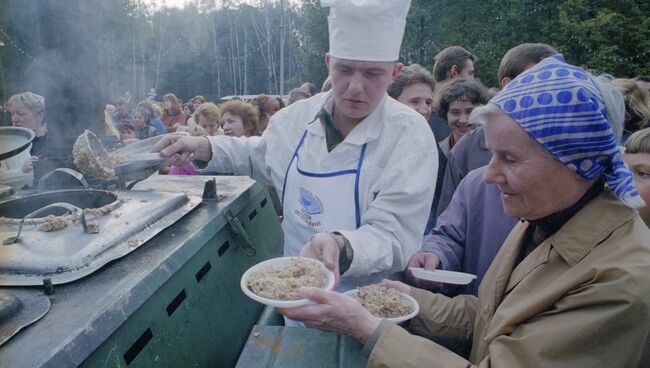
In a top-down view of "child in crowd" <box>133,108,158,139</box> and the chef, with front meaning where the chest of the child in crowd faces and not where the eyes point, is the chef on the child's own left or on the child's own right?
on the child's own left

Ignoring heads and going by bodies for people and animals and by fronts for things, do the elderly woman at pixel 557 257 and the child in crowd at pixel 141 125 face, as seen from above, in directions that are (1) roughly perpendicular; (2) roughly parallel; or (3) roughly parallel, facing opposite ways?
roughly perpendicular

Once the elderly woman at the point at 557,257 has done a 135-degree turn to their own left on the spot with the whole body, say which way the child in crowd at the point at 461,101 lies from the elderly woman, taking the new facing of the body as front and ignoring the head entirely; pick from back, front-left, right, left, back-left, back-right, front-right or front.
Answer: back-left

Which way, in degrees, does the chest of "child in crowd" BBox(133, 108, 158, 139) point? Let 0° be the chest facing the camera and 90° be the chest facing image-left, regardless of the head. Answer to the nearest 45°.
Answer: approximately 45°

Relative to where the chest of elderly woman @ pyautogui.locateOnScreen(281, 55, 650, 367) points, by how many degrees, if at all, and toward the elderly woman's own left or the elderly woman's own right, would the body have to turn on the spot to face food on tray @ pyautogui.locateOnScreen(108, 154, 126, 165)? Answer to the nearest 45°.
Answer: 0° — they already face it

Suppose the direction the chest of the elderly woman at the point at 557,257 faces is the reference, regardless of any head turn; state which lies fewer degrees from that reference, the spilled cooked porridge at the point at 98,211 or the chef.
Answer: the spilled cooked porridge

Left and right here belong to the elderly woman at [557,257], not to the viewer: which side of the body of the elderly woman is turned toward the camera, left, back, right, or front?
left

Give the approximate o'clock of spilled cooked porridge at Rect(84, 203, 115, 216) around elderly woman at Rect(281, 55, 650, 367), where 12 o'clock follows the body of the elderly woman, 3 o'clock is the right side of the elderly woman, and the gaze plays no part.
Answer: The spilled cooked porridge is roughly at 12 o'clock from the elderly woman.

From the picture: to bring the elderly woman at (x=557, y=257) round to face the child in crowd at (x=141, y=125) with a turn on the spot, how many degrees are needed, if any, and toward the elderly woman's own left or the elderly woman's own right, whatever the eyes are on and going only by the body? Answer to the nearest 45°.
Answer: approximately 45° to the elderly woman's own right

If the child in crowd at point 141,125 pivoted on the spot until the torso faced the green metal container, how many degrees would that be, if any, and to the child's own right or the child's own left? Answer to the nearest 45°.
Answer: approximately 45° to the child's own left

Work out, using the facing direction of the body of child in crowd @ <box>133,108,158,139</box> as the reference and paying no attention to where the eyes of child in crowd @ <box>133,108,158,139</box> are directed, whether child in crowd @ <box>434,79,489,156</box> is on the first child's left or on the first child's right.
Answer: on the first child's left
